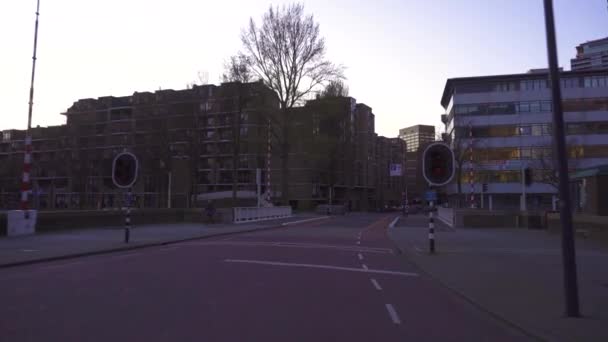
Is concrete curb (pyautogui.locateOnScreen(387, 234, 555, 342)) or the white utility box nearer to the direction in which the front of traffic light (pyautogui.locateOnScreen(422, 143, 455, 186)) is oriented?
the concrete curb

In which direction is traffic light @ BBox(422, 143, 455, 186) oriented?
toward the camera

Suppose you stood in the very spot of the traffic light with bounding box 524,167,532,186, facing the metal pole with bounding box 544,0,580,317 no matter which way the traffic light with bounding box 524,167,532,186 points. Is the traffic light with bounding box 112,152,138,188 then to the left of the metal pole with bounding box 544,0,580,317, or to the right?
right

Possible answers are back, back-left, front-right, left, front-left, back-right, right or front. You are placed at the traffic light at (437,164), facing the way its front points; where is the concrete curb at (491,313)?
front

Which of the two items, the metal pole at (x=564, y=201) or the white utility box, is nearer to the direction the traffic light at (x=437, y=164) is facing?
the metal pole

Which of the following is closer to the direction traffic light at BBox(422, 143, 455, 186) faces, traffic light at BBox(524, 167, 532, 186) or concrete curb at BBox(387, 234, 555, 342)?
the concrete curb

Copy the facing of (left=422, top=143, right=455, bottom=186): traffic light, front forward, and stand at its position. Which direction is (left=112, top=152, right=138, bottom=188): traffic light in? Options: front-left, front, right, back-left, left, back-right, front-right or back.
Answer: right

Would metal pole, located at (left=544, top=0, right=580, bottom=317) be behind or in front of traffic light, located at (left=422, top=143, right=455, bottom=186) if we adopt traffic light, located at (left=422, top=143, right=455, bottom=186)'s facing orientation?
in front

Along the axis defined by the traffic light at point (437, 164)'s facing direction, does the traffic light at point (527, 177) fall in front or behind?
behind

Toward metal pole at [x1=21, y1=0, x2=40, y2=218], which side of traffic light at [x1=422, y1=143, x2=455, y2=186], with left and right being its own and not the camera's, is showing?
right

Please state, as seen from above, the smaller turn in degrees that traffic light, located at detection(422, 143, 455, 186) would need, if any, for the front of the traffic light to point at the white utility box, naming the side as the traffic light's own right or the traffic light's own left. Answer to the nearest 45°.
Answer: approximately 90° to the traffic light's own right

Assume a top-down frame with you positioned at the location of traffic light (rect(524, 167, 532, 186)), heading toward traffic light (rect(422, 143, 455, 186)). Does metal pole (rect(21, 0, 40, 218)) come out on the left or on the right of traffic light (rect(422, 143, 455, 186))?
right

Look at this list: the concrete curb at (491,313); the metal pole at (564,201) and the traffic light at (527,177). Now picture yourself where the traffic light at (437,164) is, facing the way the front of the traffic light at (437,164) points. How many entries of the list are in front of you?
2

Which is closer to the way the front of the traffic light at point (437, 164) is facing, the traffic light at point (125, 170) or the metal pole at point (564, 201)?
the metal pole

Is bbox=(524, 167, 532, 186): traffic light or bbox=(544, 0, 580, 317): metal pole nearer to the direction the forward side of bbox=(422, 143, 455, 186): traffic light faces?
the metal pole
